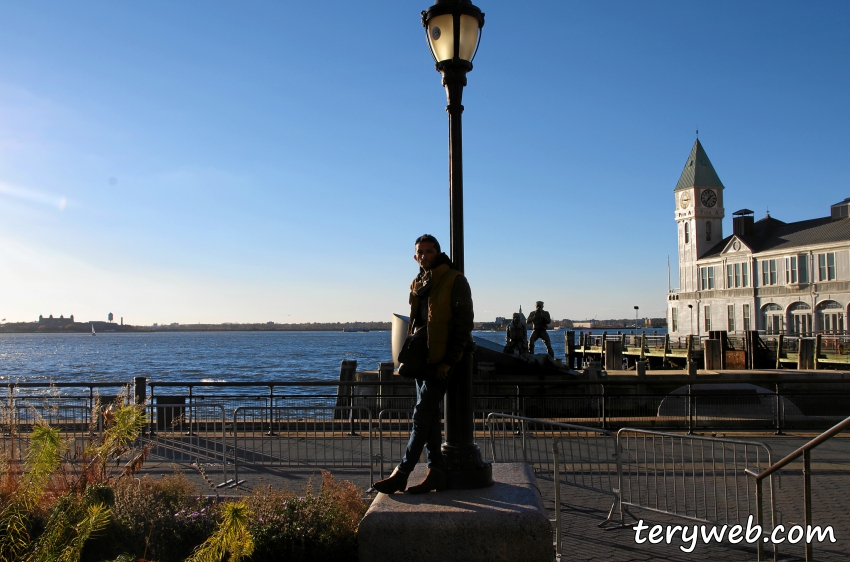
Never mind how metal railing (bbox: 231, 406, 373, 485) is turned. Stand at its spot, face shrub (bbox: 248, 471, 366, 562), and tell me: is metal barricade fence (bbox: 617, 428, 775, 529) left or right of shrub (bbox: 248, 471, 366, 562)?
left

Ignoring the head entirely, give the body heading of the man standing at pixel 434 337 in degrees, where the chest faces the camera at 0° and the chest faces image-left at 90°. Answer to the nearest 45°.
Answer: approximately 45°
